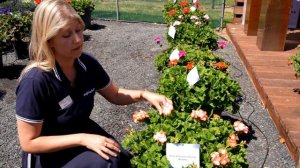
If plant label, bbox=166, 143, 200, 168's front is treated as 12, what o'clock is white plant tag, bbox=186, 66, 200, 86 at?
The white plant tag is roughly at 6 o'clock from the plant label.

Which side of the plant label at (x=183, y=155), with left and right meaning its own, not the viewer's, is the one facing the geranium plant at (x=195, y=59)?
back

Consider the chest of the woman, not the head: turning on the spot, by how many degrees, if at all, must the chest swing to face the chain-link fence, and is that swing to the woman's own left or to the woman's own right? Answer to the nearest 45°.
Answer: approximately 135° to the woman's own left

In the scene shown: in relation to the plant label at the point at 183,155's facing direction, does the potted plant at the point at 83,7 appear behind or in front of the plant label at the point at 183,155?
behind

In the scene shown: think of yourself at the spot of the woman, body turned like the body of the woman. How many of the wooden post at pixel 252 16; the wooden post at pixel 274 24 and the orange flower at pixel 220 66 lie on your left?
3

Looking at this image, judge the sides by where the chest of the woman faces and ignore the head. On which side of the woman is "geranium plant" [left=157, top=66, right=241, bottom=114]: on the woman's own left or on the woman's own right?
on the woman's own left

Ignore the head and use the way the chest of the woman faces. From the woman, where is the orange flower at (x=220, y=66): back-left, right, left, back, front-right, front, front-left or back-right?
left

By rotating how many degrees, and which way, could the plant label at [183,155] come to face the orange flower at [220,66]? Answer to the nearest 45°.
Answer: approximately 180°

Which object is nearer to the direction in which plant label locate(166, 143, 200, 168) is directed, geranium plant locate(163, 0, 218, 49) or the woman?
the woman

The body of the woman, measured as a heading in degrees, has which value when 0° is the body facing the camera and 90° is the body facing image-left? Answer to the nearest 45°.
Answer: approximately 315°

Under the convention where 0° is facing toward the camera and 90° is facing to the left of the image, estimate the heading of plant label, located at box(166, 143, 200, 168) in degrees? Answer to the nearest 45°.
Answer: approximately 0°

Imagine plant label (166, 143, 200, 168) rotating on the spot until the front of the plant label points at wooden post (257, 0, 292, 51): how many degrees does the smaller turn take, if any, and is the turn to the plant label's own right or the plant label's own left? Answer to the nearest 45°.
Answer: approximately 180°

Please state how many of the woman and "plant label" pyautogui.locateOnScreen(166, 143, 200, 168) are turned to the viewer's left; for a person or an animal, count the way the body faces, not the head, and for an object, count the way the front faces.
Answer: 0

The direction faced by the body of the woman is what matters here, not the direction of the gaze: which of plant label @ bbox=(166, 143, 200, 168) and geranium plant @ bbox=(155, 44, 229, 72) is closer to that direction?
the plant label
